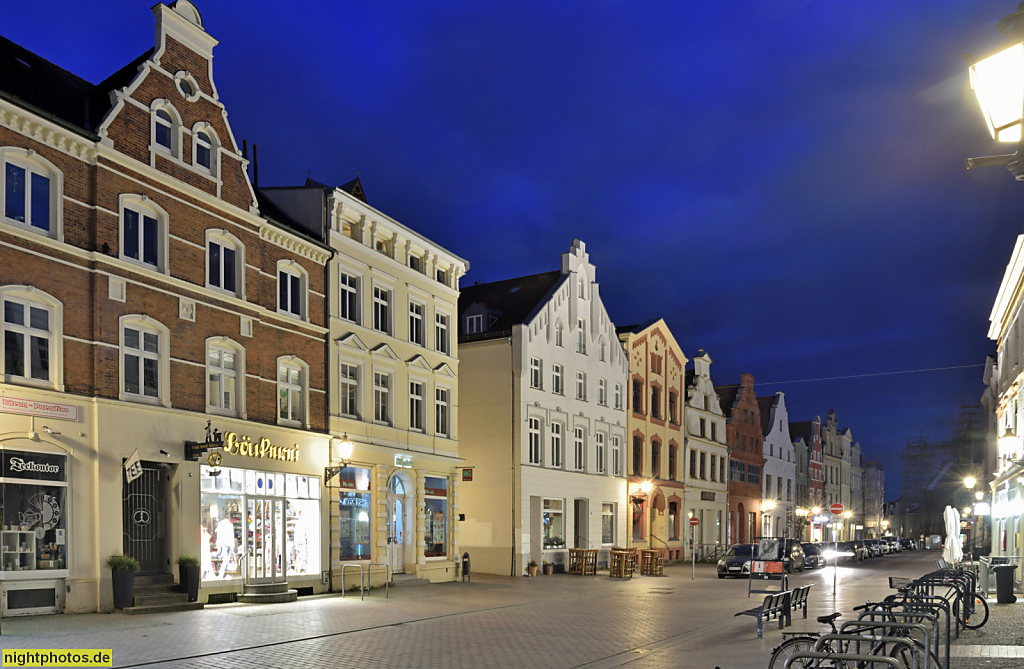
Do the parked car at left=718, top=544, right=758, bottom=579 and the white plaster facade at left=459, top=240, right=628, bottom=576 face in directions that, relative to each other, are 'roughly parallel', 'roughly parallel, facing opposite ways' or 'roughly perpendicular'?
roughly perpendicular

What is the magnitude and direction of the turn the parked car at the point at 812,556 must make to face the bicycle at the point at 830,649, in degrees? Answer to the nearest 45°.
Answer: approximately 45° to its left

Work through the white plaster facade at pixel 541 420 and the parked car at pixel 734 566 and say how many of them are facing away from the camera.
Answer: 0

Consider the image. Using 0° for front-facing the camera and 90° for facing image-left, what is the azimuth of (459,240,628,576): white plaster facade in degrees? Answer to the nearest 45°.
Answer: approximately 315°

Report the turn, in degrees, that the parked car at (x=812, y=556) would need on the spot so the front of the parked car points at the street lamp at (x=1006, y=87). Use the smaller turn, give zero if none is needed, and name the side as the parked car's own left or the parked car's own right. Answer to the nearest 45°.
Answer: approximately 45° to the parked car's own left

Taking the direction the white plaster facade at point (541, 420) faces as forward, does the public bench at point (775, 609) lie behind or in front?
in front

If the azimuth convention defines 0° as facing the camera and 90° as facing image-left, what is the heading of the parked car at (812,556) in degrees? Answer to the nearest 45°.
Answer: approximately 45°

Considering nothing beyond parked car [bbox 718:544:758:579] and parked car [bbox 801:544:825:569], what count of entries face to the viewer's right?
0

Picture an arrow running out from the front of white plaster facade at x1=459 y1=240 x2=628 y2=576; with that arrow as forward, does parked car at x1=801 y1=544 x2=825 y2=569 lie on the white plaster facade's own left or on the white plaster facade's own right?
on the white plaster facade's own left
